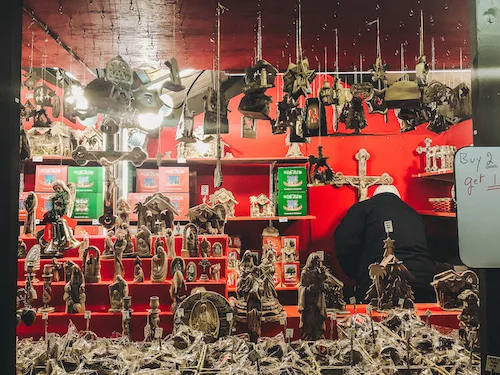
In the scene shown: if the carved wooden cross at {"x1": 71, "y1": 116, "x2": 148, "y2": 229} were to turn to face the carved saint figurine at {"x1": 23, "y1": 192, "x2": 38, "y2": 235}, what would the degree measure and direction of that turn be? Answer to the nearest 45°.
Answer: approximately 135° to its right

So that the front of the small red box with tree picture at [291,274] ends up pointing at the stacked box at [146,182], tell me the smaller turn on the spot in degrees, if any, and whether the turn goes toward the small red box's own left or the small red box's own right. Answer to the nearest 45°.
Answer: approximately 90° to the small red box's own right

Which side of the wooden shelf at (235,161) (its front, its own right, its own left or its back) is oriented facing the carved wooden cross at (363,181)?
left

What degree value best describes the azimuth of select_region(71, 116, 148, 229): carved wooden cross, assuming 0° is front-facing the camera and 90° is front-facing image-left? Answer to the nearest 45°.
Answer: approximately 0°

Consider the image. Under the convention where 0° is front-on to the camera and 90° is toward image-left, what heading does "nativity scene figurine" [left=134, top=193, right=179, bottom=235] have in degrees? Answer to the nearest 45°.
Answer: approximately 0°
